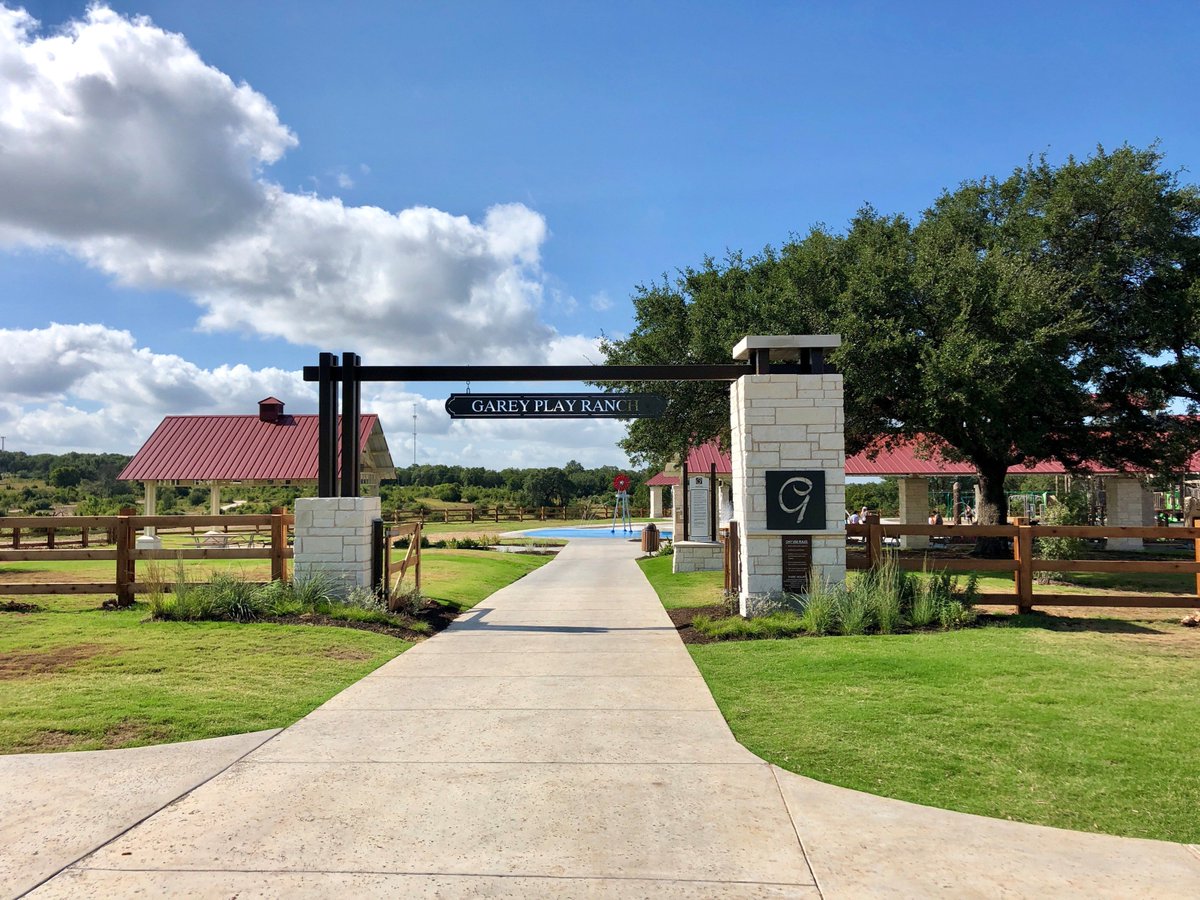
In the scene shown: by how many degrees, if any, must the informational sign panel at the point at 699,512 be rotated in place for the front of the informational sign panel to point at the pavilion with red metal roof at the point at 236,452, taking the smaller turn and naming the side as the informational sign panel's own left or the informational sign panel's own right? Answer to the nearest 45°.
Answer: approximately 135° to the informational sign panel's own right

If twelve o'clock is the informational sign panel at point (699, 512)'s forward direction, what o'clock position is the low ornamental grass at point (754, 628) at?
The low ornamental grass is roughly at 12 o'clock from the informational sign panel.

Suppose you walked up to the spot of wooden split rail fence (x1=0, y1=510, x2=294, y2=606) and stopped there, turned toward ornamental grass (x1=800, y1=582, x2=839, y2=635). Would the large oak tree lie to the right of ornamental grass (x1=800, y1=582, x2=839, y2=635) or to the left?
left

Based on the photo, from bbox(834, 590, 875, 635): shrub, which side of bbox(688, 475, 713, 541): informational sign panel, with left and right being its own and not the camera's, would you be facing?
front

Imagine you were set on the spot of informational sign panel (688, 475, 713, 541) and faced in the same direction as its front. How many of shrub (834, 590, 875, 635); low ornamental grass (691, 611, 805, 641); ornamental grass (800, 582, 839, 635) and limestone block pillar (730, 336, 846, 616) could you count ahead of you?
4

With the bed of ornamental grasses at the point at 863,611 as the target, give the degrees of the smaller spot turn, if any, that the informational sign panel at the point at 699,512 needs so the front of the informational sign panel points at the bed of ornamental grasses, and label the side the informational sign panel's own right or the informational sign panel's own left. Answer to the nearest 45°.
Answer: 0° — it already faces it

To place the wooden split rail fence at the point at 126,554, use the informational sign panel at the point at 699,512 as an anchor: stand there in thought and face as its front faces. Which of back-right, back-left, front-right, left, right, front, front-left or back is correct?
front-right

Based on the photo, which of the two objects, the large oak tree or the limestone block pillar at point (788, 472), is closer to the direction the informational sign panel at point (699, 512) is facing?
the limestone block pillar

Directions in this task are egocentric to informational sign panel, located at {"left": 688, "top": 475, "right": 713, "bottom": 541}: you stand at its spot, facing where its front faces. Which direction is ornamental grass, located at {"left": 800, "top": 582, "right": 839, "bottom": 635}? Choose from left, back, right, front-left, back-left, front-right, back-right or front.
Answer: front

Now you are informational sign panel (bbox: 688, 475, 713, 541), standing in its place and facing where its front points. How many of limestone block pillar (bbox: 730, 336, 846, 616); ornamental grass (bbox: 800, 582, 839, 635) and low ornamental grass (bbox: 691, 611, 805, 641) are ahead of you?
3

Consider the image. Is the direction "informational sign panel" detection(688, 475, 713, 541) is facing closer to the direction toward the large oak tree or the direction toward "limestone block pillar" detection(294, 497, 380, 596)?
the limestone block pillar

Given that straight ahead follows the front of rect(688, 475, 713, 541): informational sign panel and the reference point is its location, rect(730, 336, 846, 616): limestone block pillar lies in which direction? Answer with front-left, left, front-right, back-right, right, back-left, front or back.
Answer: front

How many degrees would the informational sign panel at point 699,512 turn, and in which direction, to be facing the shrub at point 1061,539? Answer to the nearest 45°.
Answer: approximately 90° to its left

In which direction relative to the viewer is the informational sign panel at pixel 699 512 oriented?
toward the camera
